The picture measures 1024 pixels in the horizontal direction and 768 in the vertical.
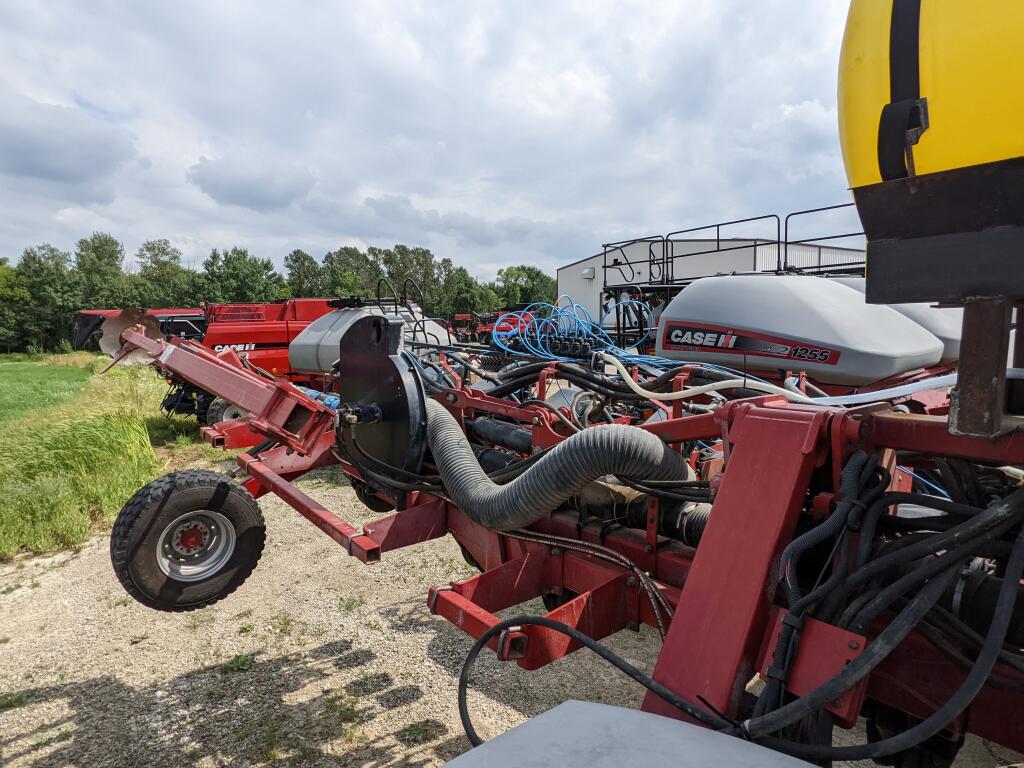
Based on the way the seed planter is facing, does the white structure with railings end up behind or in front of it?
behind

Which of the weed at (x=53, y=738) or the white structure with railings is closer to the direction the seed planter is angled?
the weed
